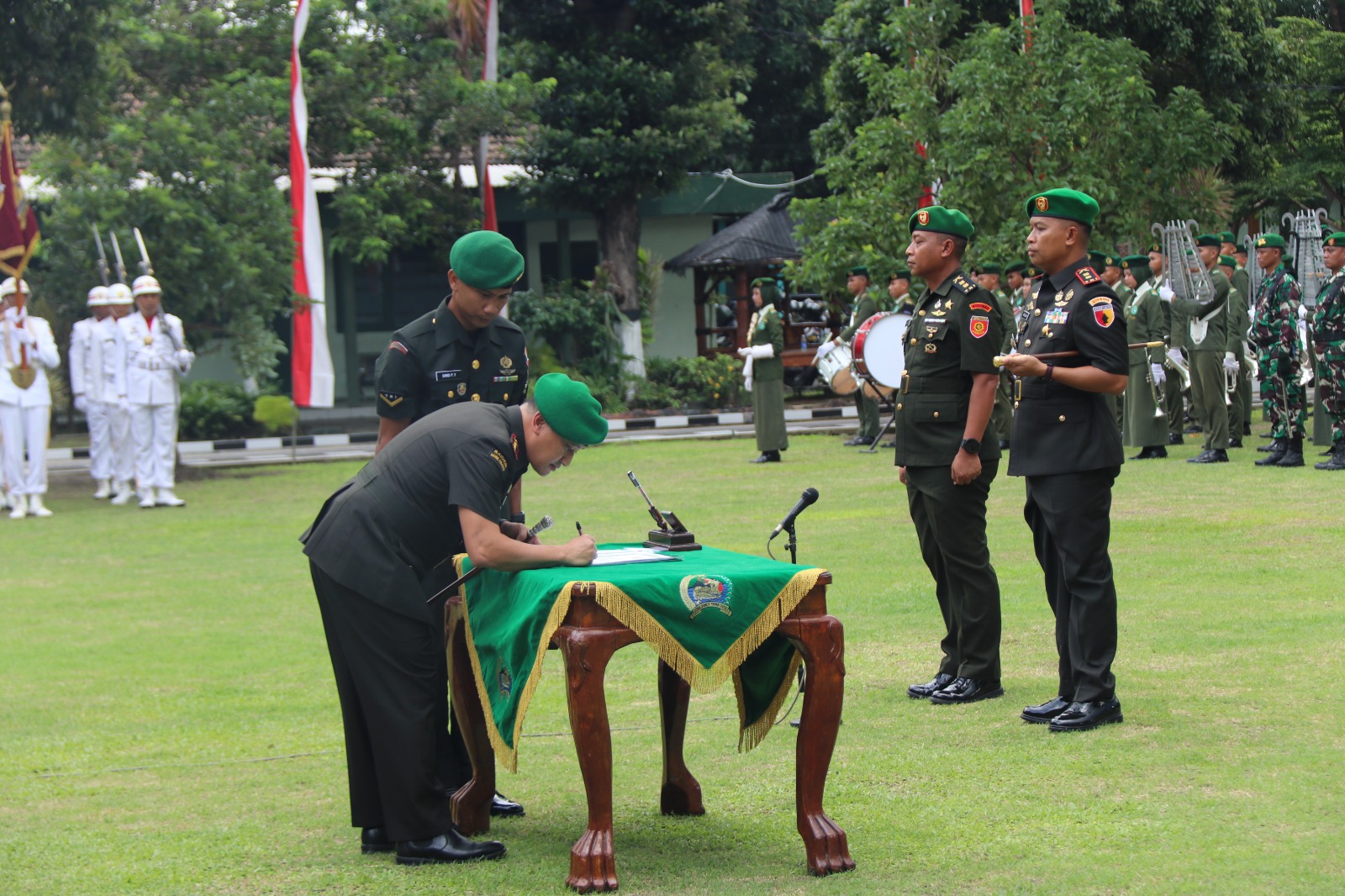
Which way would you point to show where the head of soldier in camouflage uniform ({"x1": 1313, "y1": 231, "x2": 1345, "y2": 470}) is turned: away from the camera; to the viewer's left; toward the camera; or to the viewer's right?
to the viewer's left

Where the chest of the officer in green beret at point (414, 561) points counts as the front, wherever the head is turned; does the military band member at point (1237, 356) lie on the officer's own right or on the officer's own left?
on the officer's own left

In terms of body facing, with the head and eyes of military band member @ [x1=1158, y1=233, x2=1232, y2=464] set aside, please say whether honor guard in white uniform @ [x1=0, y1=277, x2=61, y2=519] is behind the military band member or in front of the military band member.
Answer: in front

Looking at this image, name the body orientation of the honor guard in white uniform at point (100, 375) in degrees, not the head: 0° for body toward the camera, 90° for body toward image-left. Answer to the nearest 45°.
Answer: approximately 0°

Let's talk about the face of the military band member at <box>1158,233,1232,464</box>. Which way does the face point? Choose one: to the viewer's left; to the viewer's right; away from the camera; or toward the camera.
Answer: to the viewer's left

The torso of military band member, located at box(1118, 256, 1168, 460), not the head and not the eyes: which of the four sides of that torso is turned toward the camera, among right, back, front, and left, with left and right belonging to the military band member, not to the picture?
left

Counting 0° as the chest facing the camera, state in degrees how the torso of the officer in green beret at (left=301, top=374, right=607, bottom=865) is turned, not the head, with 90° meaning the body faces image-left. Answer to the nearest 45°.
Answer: approximately 270°

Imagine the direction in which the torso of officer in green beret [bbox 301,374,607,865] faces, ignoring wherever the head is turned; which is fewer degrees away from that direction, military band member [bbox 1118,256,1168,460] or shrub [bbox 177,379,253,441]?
the military band member

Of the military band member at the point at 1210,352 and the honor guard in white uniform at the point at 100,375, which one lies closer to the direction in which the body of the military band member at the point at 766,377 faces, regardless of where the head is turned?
the honor guard in white uniform
